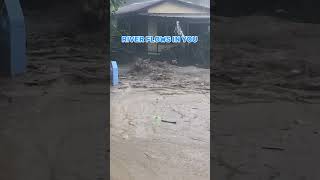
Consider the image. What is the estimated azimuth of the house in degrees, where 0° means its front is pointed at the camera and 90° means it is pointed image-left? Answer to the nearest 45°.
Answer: approximately 0°
